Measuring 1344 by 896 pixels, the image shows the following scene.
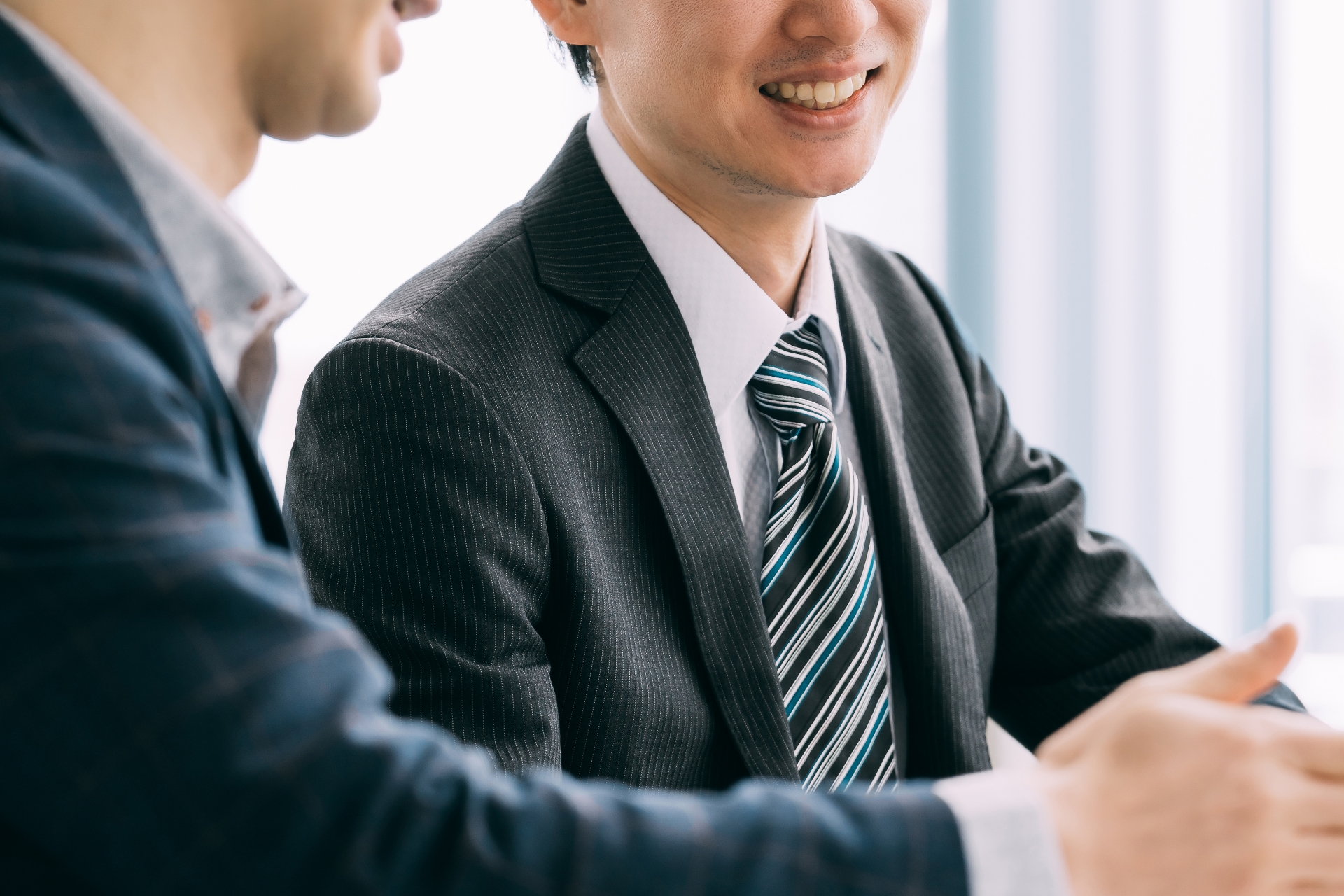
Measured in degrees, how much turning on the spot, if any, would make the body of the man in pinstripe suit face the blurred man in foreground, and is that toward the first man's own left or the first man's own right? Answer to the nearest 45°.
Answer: approximately 45° to the first man's own right

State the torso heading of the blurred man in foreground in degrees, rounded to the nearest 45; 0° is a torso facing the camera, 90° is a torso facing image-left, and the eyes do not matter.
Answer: approximately 270°

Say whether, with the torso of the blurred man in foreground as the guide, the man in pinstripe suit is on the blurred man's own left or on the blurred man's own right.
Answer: on the blurred man's own left
